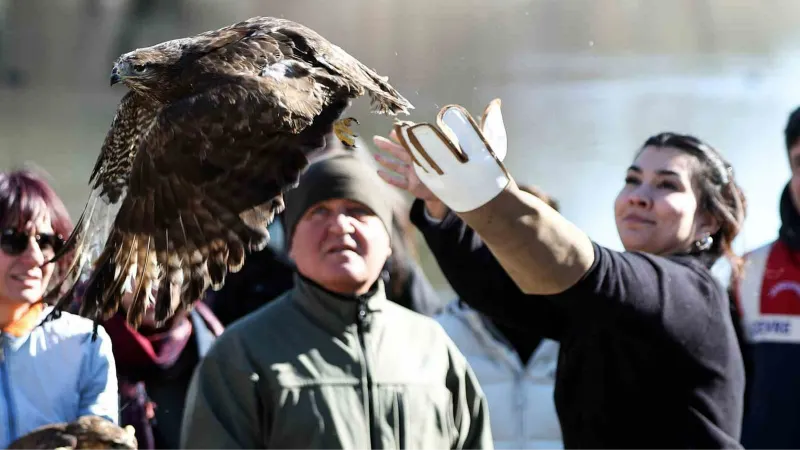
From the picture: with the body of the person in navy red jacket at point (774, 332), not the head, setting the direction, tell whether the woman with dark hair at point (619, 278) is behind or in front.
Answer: in front

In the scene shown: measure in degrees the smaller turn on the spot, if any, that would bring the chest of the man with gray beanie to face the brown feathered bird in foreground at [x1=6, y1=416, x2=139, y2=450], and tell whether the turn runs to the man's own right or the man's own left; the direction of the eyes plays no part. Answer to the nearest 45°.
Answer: approximately 90° to the man's own right

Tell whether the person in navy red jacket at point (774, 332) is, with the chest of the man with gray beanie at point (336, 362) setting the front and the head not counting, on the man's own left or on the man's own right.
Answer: on the man's own left

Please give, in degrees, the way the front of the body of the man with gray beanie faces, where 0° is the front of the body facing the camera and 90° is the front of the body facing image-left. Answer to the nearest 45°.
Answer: approximately 0°

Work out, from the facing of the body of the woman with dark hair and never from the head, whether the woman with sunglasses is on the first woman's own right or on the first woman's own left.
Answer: on the first woman's own right

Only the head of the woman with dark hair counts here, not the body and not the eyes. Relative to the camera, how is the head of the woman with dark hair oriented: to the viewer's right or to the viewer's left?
to the viewer's left

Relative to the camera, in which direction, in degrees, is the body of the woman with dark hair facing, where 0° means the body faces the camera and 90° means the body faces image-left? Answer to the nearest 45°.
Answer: approximately 45°

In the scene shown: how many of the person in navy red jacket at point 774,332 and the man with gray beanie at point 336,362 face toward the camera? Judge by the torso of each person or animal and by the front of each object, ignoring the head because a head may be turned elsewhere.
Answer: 2

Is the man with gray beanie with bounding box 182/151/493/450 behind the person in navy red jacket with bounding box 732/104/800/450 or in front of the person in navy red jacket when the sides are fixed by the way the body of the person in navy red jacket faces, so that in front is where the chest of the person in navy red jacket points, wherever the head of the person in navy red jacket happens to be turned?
in front

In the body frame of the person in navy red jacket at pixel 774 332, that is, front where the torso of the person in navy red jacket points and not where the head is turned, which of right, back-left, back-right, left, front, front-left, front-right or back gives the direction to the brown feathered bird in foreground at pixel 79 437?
front-right

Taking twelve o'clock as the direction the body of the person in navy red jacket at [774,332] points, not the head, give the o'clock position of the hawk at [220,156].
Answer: The hawk is roughly at 2 o'clock from the person in navy red jacket.

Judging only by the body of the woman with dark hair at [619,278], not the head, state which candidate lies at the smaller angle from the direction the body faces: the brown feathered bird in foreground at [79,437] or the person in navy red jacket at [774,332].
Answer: the brown feathered bird in foreground

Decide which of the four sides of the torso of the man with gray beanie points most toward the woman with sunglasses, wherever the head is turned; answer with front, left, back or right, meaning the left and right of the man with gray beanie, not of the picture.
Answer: right
